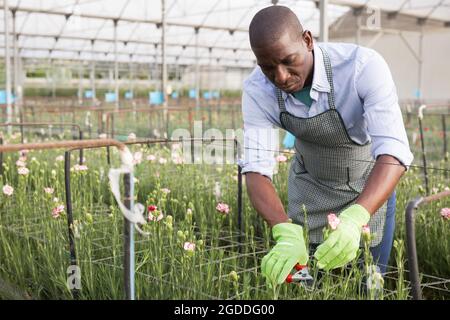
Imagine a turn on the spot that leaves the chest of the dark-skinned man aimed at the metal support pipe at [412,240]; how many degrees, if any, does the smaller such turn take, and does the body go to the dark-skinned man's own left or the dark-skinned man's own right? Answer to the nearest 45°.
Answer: approximately 45° to the dark-skinned man's own left

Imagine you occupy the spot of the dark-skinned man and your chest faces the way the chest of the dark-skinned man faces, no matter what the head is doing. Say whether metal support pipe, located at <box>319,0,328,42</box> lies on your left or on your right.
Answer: on your right

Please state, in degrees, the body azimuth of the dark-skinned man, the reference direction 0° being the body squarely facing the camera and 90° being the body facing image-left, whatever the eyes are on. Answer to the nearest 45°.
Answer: approximately 45°
